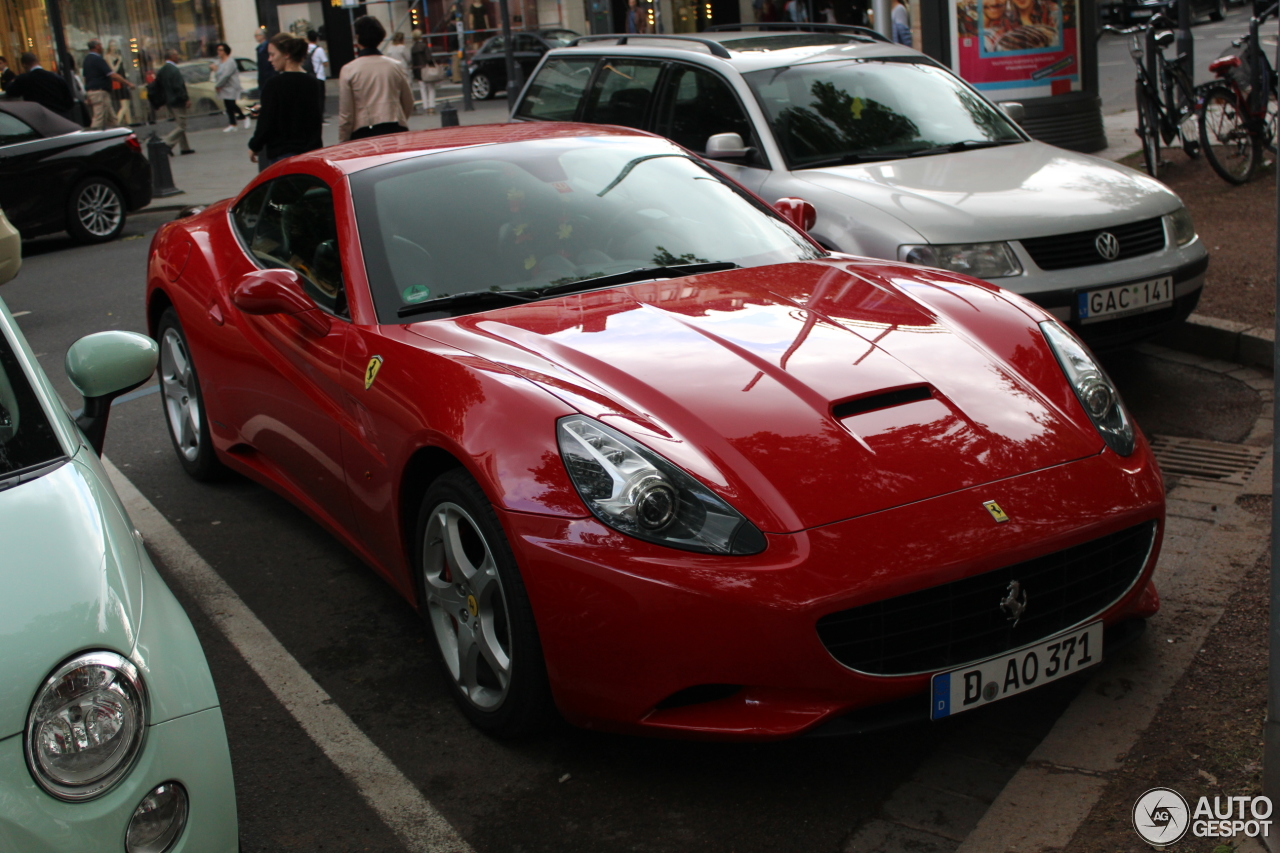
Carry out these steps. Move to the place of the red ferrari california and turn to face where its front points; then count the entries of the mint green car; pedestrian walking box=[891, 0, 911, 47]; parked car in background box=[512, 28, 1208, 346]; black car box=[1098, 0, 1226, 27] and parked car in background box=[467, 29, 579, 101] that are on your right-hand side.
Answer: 1

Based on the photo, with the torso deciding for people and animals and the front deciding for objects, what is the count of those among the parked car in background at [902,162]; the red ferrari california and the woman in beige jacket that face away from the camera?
1

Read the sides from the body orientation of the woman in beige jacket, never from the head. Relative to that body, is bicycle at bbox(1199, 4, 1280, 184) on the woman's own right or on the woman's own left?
on the woman's own right

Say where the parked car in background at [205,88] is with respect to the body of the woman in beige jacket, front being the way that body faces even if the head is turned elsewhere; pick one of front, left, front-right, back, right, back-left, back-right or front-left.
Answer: front

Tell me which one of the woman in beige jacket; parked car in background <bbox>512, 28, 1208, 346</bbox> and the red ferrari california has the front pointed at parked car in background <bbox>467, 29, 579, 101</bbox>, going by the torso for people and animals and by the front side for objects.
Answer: the woman in beige jacket

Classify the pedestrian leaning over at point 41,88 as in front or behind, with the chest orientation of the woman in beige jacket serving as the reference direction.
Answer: in front

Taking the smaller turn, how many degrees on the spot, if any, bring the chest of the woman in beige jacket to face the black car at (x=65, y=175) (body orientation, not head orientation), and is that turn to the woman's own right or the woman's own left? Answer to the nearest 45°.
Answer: approximately 45° to the woman's own left

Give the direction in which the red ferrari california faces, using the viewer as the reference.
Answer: facing the viewer and to the right of the viewer

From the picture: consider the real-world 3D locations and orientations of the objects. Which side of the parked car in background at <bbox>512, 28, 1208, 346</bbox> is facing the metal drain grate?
front

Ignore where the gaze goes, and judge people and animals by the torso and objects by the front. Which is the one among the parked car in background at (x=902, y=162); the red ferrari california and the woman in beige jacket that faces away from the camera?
the woman in beige jacket

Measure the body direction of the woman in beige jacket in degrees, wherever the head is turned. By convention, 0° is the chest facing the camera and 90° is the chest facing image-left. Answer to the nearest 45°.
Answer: approximately 180°

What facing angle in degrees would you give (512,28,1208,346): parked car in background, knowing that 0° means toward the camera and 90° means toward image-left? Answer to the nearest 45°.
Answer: approximately 315°

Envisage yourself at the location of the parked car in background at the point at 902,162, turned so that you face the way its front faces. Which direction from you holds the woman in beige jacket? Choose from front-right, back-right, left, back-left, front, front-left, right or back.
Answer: back

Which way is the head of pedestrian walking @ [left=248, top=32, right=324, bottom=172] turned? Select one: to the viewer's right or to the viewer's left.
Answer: to the viewer's left
